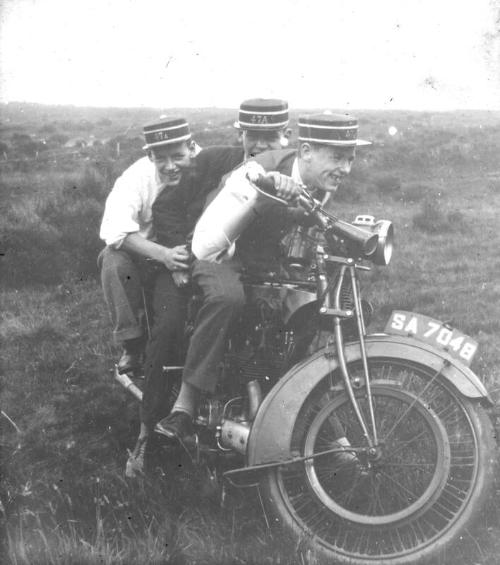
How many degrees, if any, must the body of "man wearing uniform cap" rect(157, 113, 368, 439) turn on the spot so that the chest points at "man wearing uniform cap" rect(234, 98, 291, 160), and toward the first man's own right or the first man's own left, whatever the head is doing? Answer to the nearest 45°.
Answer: approximately 135° to the first man's own left

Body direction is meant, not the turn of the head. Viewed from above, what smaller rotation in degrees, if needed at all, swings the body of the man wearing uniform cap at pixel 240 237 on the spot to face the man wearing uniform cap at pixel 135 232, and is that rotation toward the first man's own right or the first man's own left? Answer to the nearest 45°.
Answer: approximately 180°

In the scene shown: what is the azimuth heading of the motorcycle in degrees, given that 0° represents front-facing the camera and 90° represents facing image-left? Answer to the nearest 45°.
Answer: approximately 315°

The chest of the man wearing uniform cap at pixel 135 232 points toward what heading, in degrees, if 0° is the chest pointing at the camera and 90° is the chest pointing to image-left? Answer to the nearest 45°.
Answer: approximately 315°
